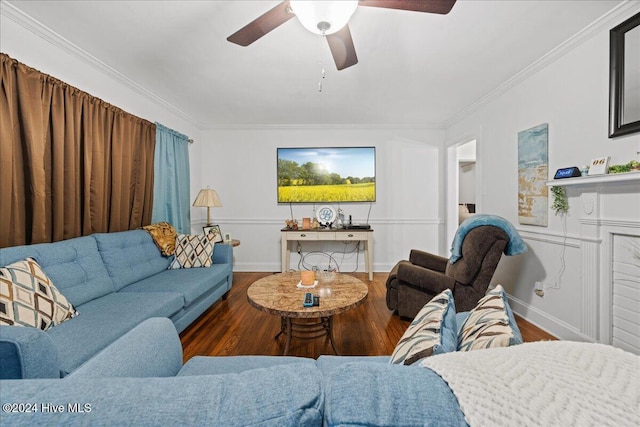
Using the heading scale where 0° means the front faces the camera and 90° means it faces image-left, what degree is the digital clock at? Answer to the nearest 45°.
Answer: approximately 45°

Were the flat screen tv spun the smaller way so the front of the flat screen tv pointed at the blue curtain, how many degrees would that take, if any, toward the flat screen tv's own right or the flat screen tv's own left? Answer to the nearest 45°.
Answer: approximately 45° to the flat screen tv's own right

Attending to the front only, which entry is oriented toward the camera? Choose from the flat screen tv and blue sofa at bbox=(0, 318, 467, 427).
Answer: the flat screen tv

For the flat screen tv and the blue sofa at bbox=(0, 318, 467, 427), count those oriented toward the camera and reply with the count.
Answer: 1

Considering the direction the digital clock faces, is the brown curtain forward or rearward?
forward

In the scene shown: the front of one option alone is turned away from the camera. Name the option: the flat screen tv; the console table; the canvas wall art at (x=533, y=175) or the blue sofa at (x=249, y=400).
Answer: the blue sofa

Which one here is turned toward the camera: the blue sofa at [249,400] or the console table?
the console table

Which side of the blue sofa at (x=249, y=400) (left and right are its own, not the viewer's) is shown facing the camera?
back

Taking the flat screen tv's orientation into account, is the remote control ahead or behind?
ahead

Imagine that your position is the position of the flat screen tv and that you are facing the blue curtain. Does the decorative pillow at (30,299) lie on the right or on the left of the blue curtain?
left

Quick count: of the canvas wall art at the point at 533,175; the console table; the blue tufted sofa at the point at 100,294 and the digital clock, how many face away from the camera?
0

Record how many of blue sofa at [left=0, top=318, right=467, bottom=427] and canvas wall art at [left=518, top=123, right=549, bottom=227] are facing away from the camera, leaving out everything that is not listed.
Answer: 1

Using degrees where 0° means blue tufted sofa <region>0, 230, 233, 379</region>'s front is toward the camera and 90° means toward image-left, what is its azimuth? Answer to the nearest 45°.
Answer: approximately 315°

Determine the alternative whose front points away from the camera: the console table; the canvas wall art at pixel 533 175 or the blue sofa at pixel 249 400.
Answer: the blue sofa

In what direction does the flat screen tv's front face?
toward the camera

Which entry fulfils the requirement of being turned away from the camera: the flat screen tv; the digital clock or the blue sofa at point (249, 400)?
the blue sofa

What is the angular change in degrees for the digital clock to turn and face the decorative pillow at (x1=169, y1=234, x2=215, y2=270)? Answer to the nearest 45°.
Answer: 0° — it already faces it

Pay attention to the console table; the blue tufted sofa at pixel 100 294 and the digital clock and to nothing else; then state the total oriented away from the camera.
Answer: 0

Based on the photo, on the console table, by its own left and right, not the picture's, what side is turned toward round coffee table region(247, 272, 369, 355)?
front
